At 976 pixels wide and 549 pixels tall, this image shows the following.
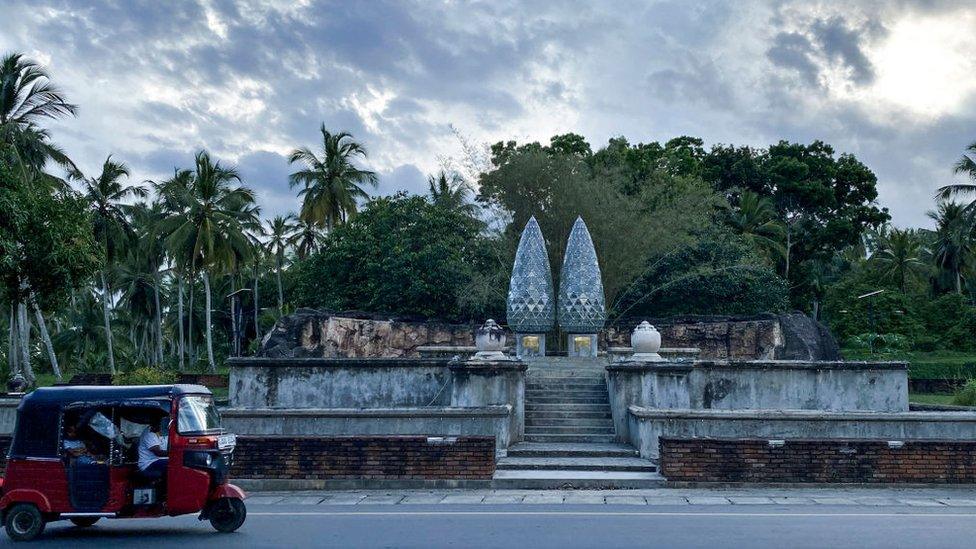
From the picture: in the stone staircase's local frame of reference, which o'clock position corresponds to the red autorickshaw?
The red autorickshaw is roughly at 1 o'clock from the stone staircase.

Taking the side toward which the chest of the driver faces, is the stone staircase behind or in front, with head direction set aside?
in front

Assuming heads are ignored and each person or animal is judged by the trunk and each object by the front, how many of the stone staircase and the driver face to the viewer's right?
1

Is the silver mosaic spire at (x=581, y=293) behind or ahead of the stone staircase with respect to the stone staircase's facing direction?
behind

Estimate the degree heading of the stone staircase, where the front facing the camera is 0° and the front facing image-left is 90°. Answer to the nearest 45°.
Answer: approximately 0°

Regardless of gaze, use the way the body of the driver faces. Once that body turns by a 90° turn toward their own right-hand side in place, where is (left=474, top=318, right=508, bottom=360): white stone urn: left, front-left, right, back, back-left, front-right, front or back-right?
back-left

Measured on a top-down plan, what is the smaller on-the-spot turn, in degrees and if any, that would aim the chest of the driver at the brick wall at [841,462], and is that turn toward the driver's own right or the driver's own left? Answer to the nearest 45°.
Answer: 0° — they already face it

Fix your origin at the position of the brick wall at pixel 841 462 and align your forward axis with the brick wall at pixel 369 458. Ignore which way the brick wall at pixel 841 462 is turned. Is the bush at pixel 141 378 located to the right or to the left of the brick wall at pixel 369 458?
right

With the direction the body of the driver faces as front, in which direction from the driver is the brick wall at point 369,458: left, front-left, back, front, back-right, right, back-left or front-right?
front-left

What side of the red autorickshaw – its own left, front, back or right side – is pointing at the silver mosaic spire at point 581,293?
left

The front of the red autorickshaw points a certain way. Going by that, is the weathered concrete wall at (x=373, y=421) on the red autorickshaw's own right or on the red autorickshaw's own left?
on the red autorickshaw's own left

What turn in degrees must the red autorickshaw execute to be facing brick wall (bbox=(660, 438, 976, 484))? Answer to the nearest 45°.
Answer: approximately 45° to its left

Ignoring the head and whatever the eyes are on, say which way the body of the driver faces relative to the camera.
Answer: to the viewer's right

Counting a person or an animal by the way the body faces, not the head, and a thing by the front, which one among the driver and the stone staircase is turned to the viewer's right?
the driver
